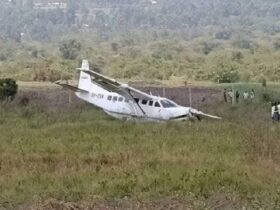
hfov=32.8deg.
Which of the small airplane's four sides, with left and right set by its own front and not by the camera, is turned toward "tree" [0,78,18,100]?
back
